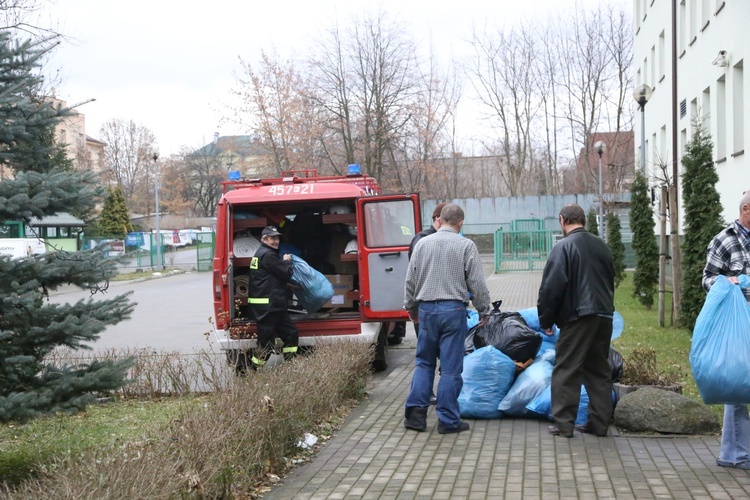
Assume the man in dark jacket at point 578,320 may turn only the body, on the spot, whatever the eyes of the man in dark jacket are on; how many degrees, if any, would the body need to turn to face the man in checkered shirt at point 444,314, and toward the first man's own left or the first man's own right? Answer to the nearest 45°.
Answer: approximately 45° to the first man's own left

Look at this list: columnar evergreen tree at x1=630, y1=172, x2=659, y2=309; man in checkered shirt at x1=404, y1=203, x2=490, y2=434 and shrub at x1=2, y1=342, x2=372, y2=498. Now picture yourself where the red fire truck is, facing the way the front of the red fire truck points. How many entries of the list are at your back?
2

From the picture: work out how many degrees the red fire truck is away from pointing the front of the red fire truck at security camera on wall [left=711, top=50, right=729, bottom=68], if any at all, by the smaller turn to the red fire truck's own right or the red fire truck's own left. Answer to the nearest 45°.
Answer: approximately 45° to the red fire truck's own right

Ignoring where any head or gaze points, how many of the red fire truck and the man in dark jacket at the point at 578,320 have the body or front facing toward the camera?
0

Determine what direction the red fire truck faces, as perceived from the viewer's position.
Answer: facing away from the viewer

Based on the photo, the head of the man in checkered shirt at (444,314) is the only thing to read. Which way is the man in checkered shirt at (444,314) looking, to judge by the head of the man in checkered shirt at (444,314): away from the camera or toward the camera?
away from the camera

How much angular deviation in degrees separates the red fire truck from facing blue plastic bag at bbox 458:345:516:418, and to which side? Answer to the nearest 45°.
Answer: approximately 180°

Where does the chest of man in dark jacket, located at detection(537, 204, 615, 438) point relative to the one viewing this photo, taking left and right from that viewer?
facing away from the viewer and to the left of the viewer

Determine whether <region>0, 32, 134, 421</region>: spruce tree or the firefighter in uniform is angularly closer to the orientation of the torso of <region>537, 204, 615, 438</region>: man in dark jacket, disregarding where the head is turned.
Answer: the firefighter in uniform

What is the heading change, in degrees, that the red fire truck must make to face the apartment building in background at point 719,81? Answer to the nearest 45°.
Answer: approximately 45° to its right

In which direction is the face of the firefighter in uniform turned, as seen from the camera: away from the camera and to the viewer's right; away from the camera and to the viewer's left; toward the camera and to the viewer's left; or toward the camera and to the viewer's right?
toward the camera and to the viewer's right

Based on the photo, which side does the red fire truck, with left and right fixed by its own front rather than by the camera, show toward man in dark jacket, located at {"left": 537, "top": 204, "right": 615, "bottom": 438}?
back

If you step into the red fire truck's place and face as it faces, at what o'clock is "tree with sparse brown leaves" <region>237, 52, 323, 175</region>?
The tree with sparse brown leaves is roughly at 12 o'clock from the red fire truck.

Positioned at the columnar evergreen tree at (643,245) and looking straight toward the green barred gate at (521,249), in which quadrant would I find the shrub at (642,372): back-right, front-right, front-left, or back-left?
back-left
